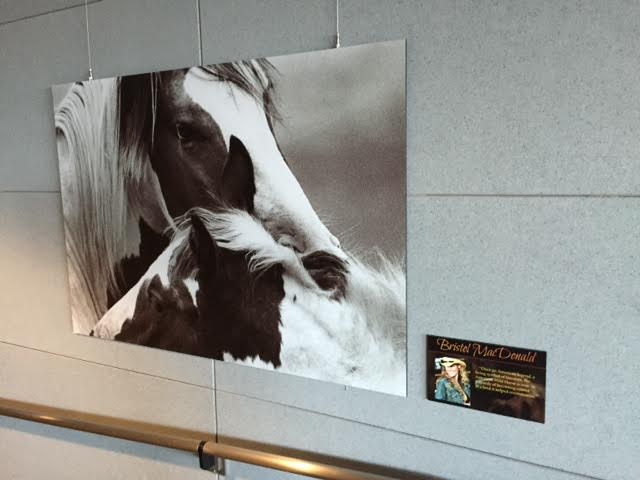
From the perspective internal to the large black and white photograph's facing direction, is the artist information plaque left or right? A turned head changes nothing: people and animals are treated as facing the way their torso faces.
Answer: on its left

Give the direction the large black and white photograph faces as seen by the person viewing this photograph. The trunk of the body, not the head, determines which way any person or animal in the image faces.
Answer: facing the viewer and to the left of the viewer
